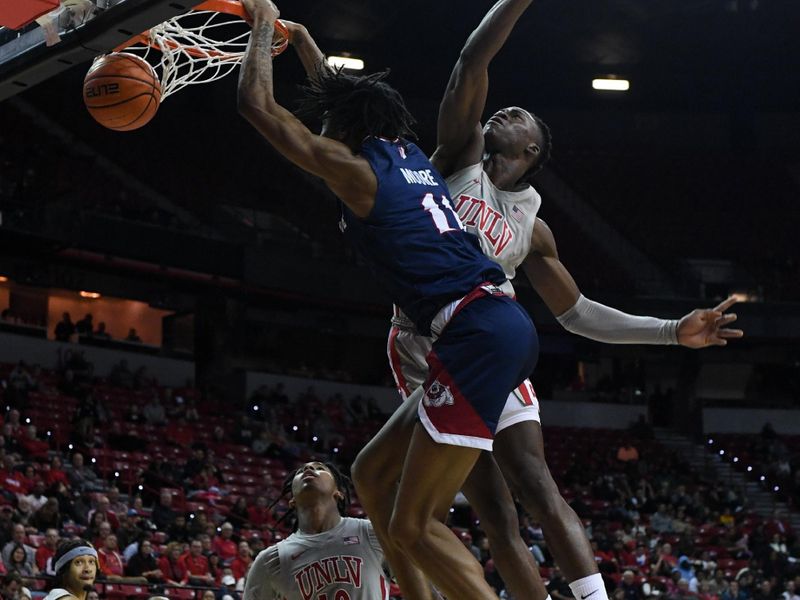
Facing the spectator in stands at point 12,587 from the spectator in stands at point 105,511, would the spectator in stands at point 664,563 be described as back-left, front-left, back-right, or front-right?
back-left

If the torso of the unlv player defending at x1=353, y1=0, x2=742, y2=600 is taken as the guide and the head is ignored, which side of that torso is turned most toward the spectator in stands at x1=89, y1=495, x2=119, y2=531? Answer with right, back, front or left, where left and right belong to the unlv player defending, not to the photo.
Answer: right

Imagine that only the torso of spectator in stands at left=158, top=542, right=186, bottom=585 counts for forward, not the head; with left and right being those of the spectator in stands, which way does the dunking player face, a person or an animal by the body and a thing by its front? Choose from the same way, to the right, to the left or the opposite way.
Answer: the opposite way

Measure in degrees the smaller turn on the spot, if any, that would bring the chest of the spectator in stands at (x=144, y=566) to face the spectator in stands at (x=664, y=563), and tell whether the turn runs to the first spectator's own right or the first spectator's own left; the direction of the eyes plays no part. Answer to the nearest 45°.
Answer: approximately 90° to the first spectator's own left

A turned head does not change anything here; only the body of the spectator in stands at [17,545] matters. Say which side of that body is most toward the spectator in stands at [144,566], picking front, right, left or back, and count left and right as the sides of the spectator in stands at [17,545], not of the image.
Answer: left

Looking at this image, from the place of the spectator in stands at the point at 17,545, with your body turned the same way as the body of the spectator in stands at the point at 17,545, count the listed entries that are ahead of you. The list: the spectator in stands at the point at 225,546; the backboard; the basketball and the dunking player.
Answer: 3

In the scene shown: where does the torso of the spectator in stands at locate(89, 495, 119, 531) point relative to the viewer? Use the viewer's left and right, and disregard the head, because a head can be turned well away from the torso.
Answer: facing the viewer

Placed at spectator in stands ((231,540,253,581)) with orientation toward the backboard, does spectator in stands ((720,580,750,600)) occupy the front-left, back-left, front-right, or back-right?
back-left

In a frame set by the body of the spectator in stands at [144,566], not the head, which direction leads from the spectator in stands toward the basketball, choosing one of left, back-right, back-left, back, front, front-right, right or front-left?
front-right

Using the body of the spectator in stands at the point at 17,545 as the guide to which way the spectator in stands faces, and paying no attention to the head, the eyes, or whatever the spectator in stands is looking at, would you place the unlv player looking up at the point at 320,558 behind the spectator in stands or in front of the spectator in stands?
in front

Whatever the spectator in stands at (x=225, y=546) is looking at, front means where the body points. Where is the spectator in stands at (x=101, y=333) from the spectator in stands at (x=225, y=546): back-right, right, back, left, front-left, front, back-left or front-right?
back
